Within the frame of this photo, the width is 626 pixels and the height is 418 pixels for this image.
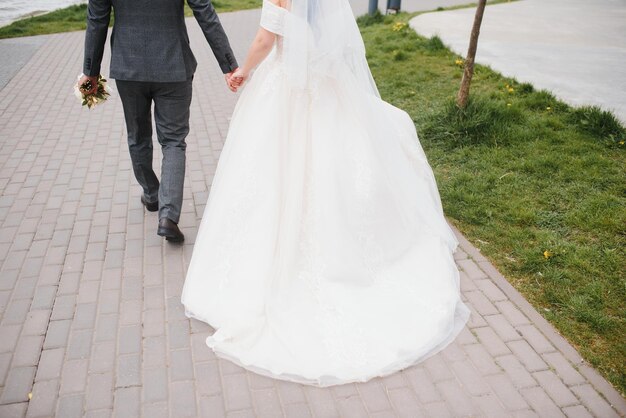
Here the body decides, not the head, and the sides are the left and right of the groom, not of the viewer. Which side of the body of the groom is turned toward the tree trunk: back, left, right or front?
right

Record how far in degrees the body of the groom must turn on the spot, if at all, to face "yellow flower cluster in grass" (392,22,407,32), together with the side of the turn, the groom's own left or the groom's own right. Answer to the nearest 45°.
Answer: approximately 45° to the groom's own right

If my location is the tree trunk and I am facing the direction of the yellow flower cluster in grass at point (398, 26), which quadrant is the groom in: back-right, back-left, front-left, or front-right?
back-left

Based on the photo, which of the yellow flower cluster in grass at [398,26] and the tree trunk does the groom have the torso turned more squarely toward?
the yellow flower cluster in grass

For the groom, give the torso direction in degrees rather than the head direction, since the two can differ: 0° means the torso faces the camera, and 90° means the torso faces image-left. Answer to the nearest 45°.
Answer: approximately 180°
